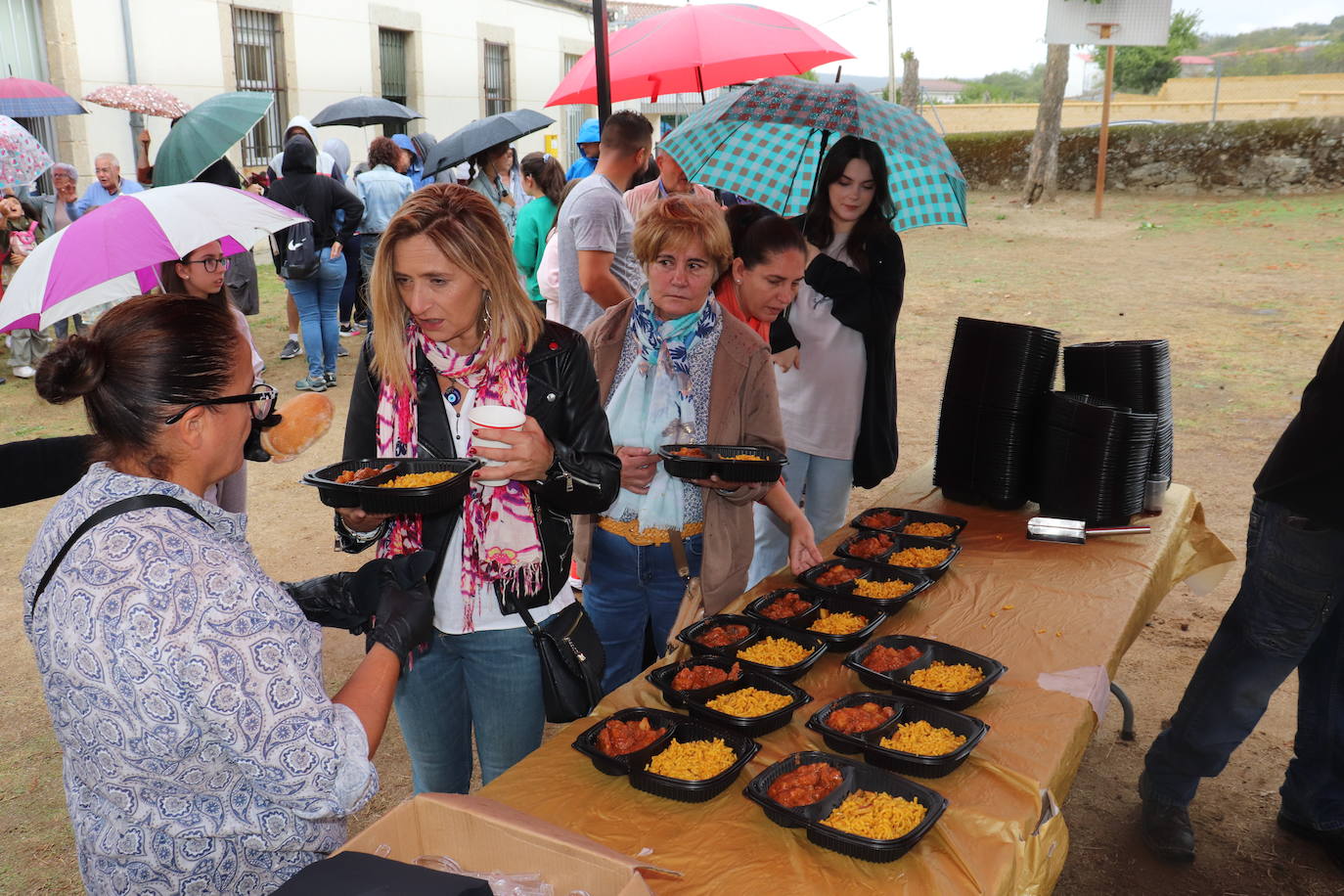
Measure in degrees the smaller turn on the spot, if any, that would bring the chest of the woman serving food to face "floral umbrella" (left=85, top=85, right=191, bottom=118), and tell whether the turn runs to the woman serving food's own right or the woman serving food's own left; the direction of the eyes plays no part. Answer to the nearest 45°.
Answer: approximately 45° to the woman serving food's own left

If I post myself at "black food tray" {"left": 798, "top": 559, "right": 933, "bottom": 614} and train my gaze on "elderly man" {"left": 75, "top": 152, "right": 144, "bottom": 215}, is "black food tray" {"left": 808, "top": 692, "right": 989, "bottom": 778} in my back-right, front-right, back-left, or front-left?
back-left

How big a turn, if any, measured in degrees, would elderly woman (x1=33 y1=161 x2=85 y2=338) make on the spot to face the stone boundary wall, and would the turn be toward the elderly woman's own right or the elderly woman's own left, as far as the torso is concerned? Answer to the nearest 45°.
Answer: approximately 90° to the elderly woman's own left

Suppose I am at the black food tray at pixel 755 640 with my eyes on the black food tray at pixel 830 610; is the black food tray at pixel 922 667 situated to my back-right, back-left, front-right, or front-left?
front-right

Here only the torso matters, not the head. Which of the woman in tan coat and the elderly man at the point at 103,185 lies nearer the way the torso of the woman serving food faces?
the woman in tan coat

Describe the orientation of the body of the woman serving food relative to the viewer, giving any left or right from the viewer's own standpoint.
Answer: facing away from the viewer and to the right of the viewer

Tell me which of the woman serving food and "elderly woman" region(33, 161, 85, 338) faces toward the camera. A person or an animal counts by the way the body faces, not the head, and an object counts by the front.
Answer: the elderly woman

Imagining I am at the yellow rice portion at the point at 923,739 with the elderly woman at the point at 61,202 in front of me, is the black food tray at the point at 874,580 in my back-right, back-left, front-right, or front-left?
front-right

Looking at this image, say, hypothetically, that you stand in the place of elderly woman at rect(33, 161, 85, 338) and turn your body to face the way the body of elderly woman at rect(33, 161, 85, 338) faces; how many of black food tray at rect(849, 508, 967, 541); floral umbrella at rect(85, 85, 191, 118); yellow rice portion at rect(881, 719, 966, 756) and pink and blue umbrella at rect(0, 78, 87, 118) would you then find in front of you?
2

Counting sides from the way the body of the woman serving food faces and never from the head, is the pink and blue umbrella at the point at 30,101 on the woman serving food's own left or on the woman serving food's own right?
on the woman serving food's own left

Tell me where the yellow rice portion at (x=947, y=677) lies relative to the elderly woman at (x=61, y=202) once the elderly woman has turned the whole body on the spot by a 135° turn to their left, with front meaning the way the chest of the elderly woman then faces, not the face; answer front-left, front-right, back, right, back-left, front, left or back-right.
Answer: back-right

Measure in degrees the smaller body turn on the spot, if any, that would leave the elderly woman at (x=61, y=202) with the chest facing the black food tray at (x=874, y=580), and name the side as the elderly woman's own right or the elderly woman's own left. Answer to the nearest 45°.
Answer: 0° — they already face it

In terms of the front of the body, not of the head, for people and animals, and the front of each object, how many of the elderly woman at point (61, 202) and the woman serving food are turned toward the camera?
1

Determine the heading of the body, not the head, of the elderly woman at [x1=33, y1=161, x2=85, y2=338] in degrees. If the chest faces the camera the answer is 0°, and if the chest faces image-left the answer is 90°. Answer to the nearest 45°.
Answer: approximately 0°

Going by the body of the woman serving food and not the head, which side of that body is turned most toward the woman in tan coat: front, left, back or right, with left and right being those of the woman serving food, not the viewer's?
front

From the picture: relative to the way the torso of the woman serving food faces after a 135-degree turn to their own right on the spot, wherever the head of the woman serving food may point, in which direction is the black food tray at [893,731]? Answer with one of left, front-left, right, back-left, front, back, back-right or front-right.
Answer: left
